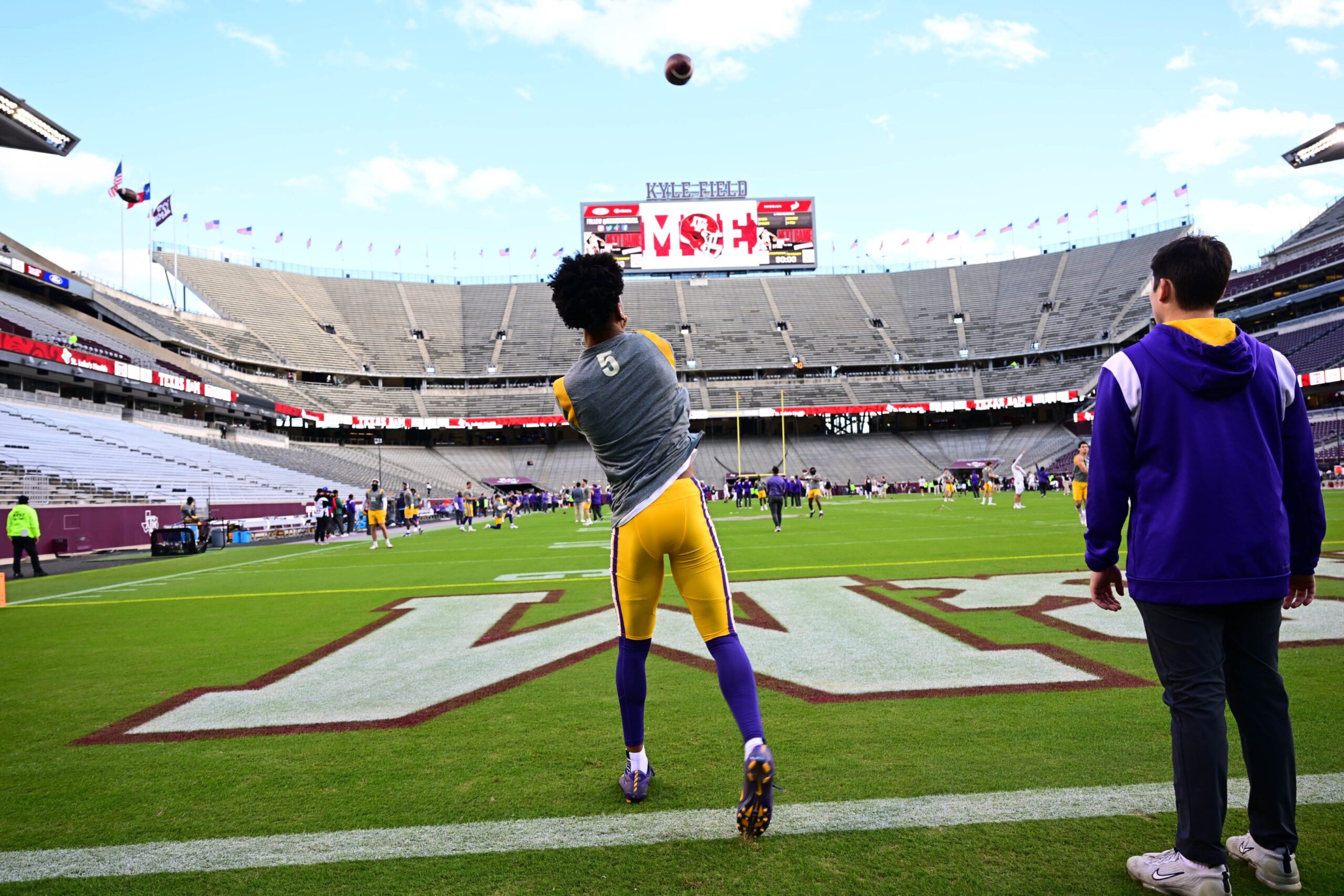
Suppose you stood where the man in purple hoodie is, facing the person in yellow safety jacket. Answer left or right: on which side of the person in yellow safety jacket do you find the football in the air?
right

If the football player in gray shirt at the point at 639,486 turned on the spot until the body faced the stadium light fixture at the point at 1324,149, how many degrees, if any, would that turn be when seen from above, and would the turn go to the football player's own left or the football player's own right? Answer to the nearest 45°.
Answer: approximately 45° to the football player's own right

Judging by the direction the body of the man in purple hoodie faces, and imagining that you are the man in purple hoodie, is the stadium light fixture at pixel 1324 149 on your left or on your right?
on your right

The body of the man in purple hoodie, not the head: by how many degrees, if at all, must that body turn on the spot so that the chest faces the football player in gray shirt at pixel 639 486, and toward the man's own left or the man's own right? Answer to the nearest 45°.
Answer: approximately 45° to the man's own left

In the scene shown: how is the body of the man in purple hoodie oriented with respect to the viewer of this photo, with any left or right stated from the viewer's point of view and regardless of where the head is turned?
facing away from the viewer and to the left of the viewer

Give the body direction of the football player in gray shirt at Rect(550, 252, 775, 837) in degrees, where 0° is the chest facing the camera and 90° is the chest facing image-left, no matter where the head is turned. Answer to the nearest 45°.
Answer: approximately 180°

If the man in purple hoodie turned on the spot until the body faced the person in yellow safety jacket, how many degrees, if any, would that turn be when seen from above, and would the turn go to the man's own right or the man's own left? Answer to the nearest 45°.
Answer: approximately 45° to the man's own left

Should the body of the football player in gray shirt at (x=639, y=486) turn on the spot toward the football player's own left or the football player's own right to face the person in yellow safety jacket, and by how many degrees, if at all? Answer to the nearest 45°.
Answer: approximately 45° to the football player's own left
